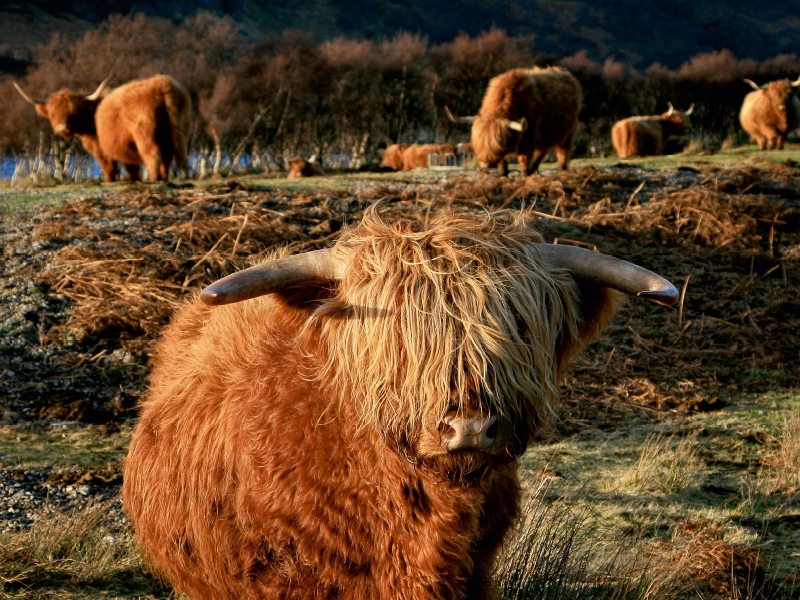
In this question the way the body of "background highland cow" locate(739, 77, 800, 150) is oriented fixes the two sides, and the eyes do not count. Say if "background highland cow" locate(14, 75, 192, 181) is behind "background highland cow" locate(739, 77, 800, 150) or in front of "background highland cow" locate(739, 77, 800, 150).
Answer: in front

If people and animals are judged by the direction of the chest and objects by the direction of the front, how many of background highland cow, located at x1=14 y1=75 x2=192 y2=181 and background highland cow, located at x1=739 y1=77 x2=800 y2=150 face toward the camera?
1

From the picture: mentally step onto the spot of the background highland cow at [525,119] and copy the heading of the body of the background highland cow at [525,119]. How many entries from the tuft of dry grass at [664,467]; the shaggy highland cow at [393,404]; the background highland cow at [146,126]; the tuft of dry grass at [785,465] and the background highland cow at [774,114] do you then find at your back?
1

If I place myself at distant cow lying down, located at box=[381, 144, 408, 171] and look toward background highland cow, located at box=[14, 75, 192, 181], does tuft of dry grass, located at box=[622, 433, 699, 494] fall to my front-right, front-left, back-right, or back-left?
front-left

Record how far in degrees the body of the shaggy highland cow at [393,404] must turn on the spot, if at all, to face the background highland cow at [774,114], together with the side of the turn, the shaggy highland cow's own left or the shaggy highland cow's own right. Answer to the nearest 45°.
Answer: approximately 90° to the shaggy highland cow's own left

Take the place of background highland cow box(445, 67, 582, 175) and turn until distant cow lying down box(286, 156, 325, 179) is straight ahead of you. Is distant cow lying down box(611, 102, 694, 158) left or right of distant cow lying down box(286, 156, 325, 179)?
right

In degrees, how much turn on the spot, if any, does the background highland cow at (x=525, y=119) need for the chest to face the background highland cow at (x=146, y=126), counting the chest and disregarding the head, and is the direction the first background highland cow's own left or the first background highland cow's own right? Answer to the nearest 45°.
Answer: approximately 45° to the first background highland cow's own right
